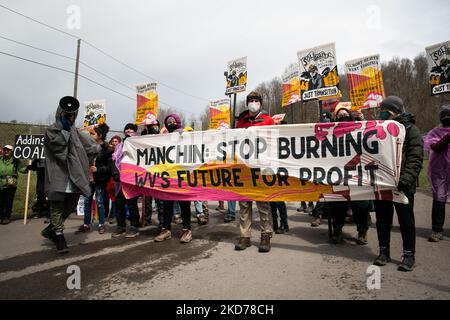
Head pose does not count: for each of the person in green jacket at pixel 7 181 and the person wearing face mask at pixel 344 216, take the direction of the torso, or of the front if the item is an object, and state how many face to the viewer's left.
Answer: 0

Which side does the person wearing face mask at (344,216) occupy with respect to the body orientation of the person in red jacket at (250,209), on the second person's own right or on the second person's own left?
on the second person's own left

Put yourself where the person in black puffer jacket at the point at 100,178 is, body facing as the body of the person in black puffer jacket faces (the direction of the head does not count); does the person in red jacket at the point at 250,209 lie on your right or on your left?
on your left

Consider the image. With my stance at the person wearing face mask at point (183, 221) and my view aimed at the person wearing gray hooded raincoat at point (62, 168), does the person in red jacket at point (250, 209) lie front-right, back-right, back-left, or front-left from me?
back-left

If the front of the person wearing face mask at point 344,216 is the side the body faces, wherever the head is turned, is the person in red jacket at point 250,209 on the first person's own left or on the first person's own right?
on the first person's own right

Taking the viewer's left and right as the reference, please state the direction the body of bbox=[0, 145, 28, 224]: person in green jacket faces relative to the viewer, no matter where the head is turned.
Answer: facing the viewer

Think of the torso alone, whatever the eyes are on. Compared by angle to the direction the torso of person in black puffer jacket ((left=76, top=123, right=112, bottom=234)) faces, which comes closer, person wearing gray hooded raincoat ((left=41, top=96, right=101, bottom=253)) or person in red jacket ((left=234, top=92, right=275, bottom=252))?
the person wearing gray hooded raincoat

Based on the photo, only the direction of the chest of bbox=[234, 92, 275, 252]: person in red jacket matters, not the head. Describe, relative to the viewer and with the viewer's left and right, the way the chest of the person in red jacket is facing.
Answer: facing the viewer

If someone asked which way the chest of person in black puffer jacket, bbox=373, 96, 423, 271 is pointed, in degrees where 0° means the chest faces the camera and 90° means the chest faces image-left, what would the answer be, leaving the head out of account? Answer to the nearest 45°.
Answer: approximately 45°

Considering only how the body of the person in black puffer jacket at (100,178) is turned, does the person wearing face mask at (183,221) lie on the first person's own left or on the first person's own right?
on the first person's own left

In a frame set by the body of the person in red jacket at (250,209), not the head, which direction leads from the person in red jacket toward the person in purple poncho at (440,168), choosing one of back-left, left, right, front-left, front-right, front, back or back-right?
left
